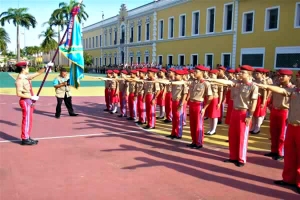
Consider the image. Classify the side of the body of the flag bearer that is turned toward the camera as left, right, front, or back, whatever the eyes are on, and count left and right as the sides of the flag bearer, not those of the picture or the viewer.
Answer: right

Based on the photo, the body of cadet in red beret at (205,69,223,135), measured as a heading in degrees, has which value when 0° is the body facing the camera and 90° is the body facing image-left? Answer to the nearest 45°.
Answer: approximately 45°

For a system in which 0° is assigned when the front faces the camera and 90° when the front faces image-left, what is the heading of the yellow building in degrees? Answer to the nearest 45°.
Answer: approximately 45°

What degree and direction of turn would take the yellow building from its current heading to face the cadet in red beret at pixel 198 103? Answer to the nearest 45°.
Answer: approximately 45° to its left

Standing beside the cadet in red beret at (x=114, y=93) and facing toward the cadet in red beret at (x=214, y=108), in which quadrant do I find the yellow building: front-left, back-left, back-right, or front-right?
back-left

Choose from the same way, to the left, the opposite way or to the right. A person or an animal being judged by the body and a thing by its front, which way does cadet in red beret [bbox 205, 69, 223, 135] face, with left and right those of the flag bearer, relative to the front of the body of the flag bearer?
the opposite way

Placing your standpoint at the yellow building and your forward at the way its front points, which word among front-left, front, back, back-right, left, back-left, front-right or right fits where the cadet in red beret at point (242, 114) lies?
front-left

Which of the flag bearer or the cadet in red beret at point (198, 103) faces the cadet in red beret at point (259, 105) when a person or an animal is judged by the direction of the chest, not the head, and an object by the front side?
the flag bearer

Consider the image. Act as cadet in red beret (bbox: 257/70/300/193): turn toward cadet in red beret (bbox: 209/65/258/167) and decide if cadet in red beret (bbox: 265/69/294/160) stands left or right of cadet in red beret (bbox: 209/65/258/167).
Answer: right

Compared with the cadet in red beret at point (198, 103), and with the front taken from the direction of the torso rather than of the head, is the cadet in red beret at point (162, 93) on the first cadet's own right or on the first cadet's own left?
on the first cadet's own right

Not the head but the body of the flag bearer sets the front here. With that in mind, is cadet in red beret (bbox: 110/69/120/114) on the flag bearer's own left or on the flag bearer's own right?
on the flag bearer's own left

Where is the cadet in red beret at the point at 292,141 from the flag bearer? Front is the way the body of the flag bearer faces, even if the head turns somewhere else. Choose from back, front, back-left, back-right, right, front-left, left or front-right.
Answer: front-right
